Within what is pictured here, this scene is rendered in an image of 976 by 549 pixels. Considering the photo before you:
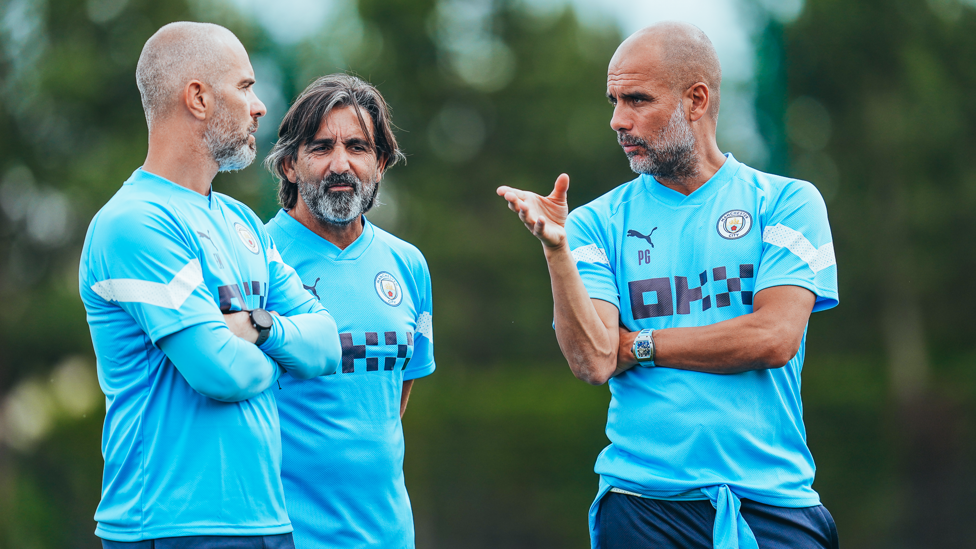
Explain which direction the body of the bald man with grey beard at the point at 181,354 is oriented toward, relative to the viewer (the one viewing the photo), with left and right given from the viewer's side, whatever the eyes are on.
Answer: facing the viewer and to the right of the viewer

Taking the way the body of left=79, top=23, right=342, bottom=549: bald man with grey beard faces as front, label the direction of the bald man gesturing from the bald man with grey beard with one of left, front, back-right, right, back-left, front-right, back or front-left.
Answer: front-left

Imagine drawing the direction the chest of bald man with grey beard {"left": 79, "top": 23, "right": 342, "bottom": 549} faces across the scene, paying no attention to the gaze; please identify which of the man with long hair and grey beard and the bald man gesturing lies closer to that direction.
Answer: the bald man gesturing

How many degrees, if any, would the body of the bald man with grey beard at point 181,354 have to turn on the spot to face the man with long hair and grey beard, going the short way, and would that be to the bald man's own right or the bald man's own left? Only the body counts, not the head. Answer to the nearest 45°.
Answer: approximately 90° to the bald man's own left

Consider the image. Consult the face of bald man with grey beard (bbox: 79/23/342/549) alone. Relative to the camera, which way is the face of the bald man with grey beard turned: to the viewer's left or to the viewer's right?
to the viewer's right
